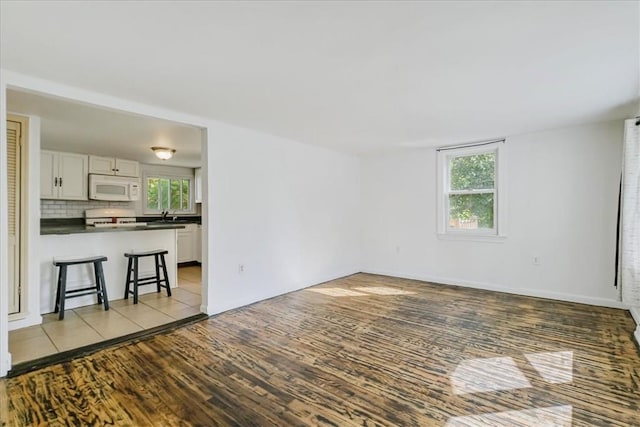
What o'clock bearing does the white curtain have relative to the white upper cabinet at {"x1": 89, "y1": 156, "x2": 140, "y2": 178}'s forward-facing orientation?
The white curtain is roughly at 11 o'clock from the white upper cabinet.

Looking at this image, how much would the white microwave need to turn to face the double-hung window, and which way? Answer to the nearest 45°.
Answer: approximately 45° to its left

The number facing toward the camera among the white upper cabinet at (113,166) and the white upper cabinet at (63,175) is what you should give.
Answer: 2

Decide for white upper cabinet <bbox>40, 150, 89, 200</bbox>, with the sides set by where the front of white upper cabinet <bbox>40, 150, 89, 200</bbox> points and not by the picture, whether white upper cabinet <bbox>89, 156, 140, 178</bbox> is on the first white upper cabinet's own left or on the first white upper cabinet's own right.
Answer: on the first white upper cabinet's own left

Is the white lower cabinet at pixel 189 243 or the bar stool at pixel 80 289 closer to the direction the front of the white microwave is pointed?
the bar stool

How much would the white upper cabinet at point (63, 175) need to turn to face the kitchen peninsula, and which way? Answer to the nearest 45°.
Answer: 0° — it already faces it

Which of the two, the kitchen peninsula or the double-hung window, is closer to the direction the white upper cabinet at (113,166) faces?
the kitchen peninsula

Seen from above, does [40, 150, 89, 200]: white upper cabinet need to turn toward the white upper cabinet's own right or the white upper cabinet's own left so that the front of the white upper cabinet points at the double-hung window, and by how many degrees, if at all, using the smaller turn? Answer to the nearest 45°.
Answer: approximately 45° to the white upper cabinet's own left

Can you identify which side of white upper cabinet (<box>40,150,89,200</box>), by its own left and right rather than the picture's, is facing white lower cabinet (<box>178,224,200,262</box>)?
left

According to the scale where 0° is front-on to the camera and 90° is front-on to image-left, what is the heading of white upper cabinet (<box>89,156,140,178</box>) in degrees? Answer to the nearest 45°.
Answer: approximately 0°
